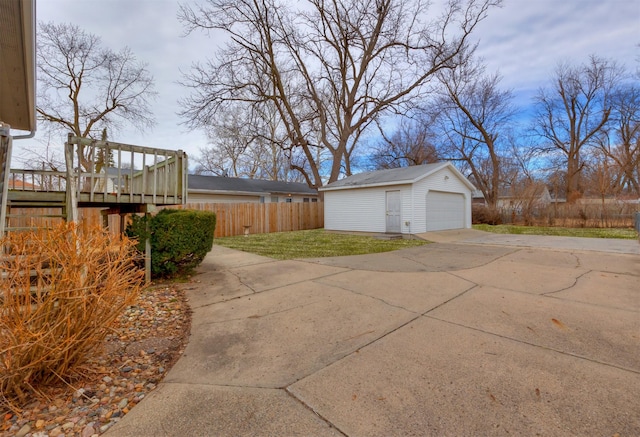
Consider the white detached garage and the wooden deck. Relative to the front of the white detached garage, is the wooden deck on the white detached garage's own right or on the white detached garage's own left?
on the white detached garage's own right

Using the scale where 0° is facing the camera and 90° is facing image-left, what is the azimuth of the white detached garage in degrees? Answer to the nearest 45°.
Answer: approximately 315°

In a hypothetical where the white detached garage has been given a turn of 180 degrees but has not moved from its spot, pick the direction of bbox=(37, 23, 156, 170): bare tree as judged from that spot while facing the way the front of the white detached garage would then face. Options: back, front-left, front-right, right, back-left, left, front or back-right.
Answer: front-left

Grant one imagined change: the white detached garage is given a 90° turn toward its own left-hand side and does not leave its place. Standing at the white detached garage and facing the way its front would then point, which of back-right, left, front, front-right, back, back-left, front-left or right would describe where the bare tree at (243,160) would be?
left

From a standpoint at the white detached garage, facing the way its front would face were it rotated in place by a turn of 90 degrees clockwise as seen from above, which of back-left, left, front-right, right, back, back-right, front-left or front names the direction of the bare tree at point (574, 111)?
back

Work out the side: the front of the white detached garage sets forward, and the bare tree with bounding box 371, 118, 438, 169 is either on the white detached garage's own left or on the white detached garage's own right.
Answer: on the white detached garage's own left

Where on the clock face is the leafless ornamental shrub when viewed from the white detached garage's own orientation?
The leafless ornamental shrub is roughly at 2 o'clock from the white detached garage.

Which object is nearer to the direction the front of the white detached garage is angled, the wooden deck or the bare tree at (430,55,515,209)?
the wooden deck

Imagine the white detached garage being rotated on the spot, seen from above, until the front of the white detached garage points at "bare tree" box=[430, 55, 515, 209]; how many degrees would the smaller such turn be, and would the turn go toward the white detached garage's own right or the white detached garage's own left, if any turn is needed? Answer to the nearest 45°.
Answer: approximately 90° to the white detached garage's own left
